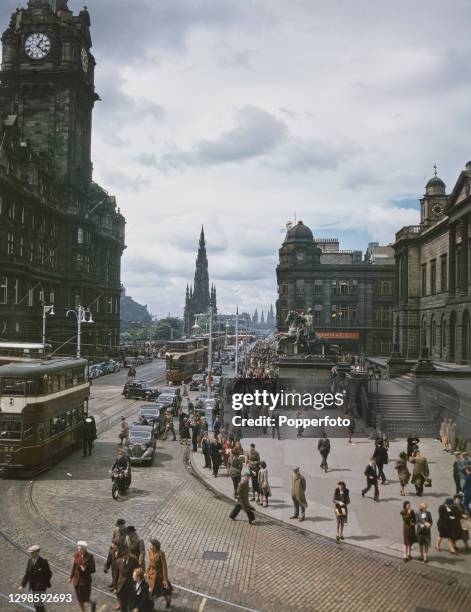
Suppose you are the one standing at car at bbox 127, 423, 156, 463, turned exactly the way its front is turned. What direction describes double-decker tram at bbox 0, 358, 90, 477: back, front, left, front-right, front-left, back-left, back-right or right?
front-right

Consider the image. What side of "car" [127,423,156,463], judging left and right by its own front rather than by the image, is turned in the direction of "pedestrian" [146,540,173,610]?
front

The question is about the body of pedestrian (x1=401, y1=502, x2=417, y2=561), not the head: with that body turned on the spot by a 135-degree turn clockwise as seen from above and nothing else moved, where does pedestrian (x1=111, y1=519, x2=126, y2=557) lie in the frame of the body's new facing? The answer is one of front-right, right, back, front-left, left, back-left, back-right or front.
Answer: front-left

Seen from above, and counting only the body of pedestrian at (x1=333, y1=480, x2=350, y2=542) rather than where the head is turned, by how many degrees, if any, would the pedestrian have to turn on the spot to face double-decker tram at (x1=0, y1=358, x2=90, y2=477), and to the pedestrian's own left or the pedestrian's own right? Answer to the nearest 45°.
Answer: approximately 90° to the pedestrian's own right

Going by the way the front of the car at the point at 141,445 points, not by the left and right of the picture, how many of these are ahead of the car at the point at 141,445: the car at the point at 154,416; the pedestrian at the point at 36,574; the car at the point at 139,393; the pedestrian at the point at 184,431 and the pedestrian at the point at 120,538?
2

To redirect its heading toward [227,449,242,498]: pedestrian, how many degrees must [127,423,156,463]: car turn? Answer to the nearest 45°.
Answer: approximately 45° to its left

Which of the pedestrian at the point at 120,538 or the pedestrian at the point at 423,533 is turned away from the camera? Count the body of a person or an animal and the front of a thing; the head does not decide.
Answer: the pedestrian at the point at 120,538

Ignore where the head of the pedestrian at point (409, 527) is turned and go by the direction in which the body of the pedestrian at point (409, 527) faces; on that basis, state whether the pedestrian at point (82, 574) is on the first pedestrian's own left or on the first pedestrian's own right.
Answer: on the first pedestrian's own right

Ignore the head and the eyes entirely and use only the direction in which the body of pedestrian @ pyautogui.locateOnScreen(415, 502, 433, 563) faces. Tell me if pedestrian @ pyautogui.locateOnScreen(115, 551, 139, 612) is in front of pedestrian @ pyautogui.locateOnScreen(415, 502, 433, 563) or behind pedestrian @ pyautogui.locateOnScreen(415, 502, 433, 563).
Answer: in front

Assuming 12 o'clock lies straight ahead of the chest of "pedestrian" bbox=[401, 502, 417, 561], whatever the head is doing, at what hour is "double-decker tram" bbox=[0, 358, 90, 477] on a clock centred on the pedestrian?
The double-decker tram is roughly at 5 o'clock from the pedestrian.

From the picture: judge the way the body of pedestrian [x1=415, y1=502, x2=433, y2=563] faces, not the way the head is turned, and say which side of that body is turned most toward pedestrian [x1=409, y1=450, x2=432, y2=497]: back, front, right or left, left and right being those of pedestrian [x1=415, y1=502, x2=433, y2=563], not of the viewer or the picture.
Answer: back
